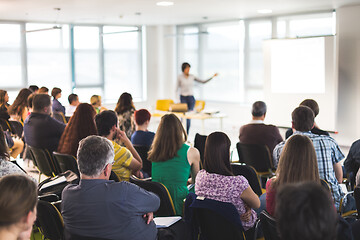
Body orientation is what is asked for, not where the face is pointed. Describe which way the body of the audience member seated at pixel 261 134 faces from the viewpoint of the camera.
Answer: away from the camera

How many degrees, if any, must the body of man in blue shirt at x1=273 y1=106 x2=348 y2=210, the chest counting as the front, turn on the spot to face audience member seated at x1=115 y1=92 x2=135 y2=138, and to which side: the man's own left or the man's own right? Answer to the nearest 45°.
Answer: approximately 45° to the man's own left

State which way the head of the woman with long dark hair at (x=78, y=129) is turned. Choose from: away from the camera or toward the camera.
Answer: away from the camera

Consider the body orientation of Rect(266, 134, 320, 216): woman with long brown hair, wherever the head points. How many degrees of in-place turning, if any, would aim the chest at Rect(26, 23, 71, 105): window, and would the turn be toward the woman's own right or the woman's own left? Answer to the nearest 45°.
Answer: approximately 45° to the woman's own left

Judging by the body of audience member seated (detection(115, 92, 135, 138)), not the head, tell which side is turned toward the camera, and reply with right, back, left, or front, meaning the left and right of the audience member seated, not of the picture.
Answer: back

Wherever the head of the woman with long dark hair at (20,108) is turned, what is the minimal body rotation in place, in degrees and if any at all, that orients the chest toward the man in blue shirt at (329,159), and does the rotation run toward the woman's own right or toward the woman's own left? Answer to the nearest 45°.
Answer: approximately 90° to the woman's own right

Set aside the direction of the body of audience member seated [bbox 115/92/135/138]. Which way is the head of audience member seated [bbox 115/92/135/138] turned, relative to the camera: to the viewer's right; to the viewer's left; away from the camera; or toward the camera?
away from the camera

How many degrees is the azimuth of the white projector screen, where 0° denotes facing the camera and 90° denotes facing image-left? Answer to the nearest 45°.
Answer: approximately 45°

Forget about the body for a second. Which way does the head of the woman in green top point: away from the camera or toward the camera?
away from the camera
